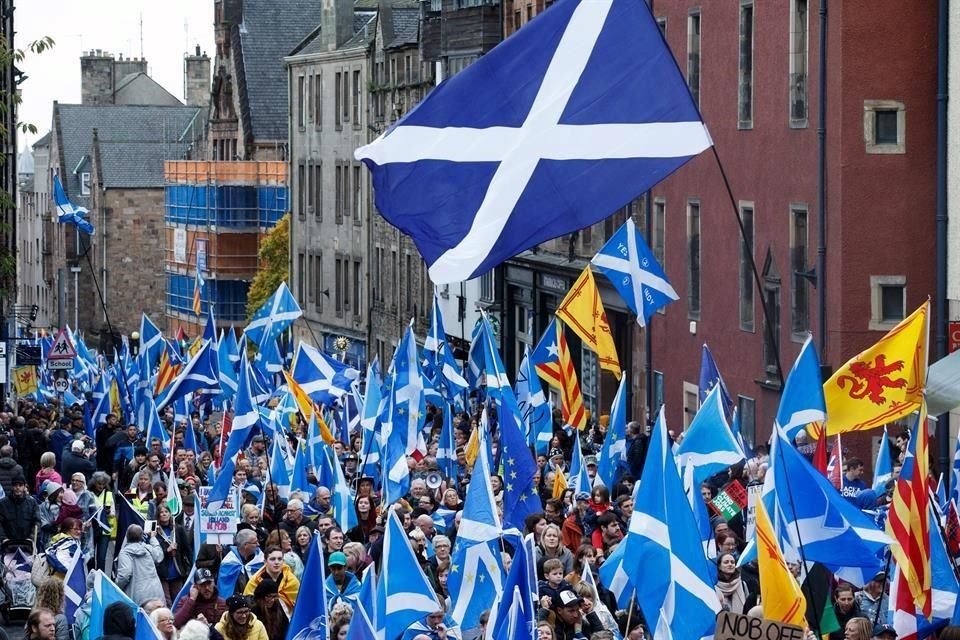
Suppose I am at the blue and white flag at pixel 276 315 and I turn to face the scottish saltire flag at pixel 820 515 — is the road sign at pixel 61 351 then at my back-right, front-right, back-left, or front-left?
back-right

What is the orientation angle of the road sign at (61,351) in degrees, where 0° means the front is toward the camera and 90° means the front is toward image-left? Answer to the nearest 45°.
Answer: approximately 0°

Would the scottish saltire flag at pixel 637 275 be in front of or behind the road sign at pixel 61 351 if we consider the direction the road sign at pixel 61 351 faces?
in front

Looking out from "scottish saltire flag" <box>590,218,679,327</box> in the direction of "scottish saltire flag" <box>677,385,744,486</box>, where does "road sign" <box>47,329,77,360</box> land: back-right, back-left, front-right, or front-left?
back-right

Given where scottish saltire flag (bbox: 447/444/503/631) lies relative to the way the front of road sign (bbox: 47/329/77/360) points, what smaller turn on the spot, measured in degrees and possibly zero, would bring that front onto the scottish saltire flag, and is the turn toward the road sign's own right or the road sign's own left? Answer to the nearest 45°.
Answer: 0° — it already faces it

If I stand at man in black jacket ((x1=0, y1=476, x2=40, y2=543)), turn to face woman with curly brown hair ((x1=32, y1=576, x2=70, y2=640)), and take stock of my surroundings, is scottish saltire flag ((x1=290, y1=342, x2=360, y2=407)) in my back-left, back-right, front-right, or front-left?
back-left

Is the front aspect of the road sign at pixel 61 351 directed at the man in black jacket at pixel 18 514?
yes

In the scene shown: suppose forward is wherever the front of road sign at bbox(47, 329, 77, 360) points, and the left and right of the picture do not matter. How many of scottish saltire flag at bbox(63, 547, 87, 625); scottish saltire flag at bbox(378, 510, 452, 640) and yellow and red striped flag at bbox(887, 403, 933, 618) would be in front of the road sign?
3

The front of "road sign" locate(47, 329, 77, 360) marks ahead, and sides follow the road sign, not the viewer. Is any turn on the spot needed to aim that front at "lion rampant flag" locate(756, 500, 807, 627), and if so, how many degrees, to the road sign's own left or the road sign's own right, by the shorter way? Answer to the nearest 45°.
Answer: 0° — it already faces it

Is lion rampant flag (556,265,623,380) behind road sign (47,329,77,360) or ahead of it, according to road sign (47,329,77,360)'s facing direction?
ahead

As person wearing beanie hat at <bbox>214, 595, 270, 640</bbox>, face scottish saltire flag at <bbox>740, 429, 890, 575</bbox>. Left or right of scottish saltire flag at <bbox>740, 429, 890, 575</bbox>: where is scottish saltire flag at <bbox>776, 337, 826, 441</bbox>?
left

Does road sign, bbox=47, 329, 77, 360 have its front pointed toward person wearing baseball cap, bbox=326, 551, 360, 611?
yes

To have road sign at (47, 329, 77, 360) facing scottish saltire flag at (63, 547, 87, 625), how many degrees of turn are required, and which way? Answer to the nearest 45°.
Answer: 0° — it already faces it
